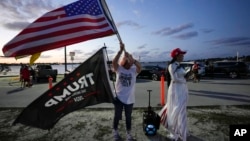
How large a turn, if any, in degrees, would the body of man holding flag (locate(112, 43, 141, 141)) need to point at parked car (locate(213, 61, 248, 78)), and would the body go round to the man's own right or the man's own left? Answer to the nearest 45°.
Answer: approximately 135° to the man's own left

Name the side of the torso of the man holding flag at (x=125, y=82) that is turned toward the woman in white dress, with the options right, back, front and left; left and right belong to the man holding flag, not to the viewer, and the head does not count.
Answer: left

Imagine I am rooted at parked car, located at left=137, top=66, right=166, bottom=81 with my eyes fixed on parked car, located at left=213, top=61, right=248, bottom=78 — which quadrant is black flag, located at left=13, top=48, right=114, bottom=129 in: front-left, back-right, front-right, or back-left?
back-right

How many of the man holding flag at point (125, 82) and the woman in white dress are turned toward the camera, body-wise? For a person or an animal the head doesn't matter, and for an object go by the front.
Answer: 1

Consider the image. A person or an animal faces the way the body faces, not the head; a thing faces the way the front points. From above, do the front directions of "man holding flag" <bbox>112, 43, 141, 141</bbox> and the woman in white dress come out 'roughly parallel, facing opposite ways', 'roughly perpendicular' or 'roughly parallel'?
roughly perpendicular
